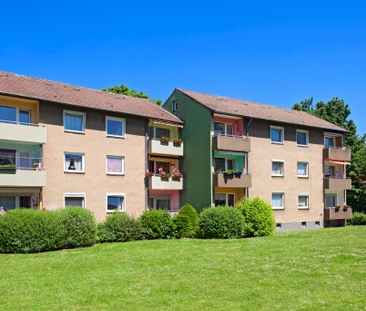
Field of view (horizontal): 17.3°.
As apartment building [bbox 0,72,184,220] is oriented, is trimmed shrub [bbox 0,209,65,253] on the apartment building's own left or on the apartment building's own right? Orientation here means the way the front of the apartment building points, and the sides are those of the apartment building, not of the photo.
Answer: on the apartment building's own right

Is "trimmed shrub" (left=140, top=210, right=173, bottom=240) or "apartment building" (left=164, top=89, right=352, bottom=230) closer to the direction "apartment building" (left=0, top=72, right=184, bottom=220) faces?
the trimmed shrub

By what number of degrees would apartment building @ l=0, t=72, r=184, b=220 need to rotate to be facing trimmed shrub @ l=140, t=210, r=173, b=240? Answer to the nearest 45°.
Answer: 0° — it already faces it

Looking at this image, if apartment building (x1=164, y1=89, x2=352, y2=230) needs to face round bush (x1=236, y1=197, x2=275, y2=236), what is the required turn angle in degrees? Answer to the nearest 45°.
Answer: approximately 45° to its right

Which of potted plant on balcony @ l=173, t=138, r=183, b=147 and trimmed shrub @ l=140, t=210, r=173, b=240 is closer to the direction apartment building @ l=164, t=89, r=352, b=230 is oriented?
the trimmed shrub

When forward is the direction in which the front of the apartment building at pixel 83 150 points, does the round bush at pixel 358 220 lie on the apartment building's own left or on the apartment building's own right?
on the apartment building's own left

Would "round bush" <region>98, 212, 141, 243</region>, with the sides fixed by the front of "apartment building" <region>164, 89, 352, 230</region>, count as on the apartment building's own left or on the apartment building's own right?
on the apartment building's own right

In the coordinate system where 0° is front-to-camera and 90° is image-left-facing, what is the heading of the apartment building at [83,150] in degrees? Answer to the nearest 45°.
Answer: approximately 315°
